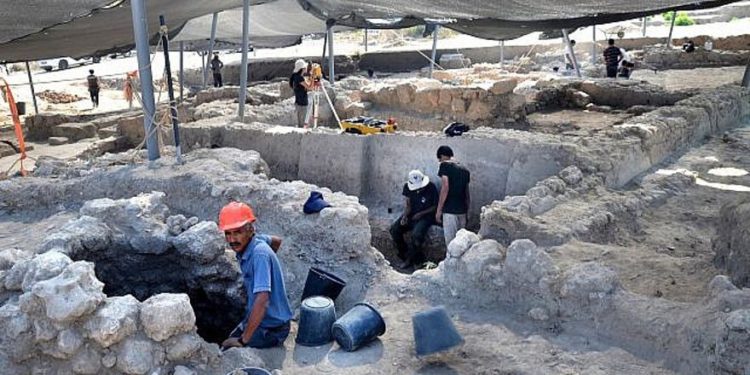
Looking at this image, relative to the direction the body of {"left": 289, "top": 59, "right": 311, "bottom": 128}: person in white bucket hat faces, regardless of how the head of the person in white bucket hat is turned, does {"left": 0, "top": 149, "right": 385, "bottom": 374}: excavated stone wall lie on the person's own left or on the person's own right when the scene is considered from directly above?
on the person's own right

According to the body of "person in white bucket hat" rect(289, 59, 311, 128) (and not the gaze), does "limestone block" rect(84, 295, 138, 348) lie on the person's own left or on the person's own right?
on the person's own right

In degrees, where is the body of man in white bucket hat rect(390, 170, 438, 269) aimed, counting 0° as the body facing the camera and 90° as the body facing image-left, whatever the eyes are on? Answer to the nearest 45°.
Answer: approximately 45°

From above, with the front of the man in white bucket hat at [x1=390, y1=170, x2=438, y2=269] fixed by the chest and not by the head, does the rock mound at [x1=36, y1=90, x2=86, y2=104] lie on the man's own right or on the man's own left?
on the man's own right

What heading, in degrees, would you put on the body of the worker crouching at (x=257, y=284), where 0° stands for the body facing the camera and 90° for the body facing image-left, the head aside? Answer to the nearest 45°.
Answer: approximately 90°

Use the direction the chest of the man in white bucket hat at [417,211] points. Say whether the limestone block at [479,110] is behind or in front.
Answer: behind
